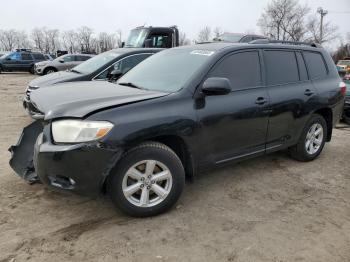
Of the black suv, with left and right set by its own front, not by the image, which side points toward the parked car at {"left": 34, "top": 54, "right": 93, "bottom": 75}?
right

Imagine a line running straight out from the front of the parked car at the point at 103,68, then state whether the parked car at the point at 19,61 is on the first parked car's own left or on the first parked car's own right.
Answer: on the first parked car's own right

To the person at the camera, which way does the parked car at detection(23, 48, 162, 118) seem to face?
facing the viewer and to the left of the viewer

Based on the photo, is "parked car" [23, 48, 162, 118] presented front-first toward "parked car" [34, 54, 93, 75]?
no

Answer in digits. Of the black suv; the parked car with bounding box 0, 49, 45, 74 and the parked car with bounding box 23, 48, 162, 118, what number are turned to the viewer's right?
0

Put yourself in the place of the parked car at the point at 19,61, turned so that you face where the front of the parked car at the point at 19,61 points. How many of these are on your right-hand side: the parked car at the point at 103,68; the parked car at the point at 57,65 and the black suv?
0

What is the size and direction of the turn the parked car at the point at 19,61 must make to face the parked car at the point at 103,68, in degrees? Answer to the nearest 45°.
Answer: approximately 90° to its left

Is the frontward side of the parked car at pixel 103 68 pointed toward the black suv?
no

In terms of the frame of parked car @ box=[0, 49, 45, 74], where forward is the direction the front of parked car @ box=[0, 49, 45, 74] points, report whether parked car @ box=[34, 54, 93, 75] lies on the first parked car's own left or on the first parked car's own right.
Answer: on the first parked car's own left

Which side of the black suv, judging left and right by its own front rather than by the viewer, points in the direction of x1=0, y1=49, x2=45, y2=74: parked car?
right

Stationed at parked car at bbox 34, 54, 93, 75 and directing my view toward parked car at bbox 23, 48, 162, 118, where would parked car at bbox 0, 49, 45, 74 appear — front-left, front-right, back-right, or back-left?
back-right

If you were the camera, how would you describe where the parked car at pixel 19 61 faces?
facing to the left of the viewer

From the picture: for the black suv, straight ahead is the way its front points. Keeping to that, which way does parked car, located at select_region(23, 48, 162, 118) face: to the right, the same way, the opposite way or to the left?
the same way
